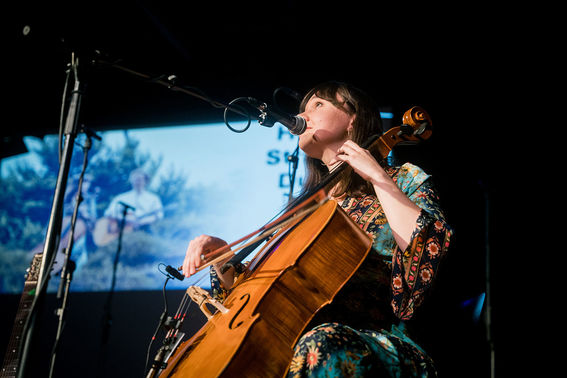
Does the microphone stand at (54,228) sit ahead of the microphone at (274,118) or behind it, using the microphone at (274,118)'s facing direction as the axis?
behind

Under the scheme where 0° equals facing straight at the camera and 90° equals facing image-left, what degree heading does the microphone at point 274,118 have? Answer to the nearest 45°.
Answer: approximately 270°

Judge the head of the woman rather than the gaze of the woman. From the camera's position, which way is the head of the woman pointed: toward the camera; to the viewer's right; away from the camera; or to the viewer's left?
to the viewer's left
